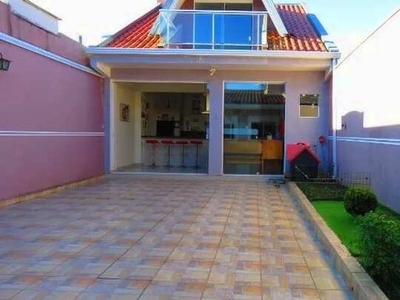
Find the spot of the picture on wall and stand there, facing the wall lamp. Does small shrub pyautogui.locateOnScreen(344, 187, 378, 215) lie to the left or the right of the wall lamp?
left

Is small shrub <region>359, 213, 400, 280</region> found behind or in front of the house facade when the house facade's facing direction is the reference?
in front

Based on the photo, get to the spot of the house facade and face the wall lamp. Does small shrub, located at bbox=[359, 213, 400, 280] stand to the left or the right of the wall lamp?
left

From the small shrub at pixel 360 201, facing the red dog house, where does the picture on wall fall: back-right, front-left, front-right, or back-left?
front-left

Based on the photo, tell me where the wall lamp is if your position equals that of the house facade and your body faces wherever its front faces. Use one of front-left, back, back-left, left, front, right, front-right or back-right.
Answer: front-right

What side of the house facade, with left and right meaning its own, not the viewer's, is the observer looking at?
front

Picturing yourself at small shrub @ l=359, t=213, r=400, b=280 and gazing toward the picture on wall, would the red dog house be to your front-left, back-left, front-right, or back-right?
front-right

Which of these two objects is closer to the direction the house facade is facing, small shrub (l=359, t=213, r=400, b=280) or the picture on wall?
the small shrub

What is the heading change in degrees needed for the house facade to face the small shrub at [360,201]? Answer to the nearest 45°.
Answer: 0° — it already faces it

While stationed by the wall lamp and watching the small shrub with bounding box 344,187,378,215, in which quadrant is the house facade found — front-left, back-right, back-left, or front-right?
front-left
